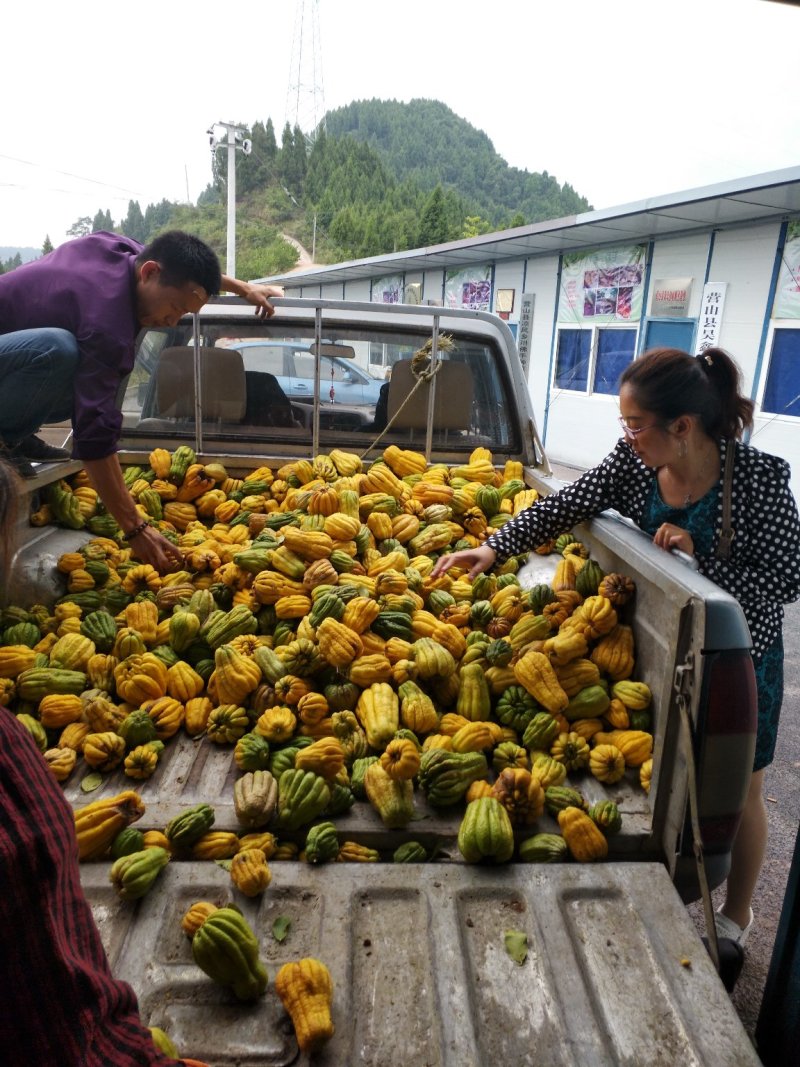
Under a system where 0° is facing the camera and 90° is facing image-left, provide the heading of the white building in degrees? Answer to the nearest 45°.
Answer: approximately 45°

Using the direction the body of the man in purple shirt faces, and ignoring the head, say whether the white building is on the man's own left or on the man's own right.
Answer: on the man's own left

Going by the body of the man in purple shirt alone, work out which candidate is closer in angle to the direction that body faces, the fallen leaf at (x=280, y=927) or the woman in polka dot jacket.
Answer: the woman in polka dot jacket

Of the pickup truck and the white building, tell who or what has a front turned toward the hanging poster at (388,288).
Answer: the pickup truck

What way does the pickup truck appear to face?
away from the camera

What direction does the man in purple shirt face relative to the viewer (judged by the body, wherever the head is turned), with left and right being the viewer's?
facing to the right of the viewer

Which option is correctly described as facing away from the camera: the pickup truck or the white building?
the pickup truck

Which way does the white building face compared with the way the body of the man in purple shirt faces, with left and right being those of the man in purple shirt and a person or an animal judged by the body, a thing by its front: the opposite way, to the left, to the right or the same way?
the opposite way

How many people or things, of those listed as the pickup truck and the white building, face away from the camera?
1

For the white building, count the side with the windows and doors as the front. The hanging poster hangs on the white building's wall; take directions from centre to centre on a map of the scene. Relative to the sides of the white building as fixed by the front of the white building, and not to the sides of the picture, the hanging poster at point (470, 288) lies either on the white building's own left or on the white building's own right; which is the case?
on the white building's own right

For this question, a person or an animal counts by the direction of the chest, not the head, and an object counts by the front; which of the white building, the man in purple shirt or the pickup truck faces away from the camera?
the pickup truck

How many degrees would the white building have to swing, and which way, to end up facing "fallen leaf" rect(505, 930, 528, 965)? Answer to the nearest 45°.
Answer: approximately 45° to its left

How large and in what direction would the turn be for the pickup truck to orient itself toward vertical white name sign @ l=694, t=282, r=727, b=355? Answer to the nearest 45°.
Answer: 0° — it already faces it

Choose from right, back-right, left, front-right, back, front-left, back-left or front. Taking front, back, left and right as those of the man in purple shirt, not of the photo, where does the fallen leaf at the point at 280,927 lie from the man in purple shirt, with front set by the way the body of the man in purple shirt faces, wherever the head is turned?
right

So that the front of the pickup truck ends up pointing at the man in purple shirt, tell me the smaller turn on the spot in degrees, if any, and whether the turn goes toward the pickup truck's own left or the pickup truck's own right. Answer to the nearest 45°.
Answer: approximately 45° to the pickup truck's own left

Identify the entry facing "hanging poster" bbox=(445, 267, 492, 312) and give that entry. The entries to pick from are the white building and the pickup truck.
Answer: the pickup truck
